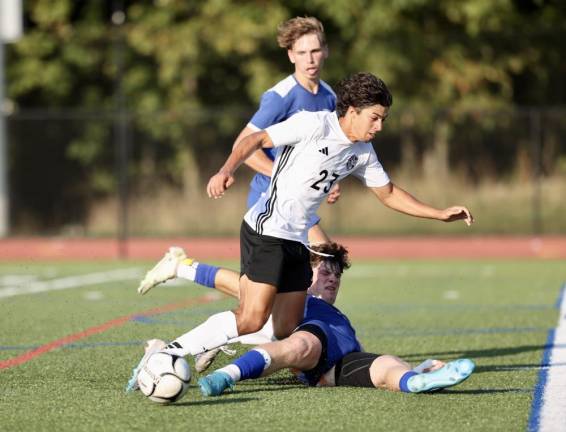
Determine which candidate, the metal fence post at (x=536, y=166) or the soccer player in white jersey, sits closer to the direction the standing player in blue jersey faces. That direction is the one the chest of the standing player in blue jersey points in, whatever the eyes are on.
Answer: the soccer player in white jersey

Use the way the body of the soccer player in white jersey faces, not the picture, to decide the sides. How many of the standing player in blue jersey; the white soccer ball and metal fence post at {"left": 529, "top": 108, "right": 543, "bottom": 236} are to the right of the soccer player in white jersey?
1

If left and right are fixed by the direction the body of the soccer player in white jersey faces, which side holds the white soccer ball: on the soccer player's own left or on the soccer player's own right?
on the soccer player's own right

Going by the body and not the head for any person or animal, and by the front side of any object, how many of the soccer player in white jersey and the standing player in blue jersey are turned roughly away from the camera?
0

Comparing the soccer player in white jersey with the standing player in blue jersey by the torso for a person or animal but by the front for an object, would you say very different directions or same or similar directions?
same or similar directions

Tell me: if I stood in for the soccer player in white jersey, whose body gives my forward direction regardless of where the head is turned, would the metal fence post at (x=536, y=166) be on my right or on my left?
on my left

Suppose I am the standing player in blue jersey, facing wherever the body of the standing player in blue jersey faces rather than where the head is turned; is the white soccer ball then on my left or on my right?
on my right

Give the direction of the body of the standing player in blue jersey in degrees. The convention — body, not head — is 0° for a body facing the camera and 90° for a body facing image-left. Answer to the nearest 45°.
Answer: approximately 315°

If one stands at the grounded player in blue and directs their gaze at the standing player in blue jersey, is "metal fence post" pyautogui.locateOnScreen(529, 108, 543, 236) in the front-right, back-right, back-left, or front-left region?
front-right

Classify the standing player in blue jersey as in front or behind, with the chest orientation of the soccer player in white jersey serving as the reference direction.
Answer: behind

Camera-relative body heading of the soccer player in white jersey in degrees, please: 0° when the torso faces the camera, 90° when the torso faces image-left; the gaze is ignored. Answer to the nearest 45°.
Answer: approximately 315°

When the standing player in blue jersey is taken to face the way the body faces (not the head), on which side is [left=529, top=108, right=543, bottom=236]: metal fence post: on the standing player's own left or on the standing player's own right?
on the standing player's own left

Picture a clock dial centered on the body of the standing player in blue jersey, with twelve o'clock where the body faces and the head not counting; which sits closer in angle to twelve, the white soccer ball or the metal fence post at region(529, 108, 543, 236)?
the white soccer ball
